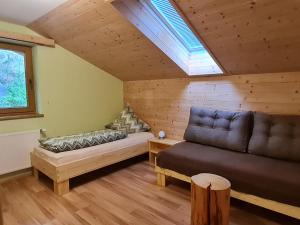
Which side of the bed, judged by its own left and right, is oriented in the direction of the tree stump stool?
left

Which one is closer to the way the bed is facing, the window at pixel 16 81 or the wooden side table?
the window

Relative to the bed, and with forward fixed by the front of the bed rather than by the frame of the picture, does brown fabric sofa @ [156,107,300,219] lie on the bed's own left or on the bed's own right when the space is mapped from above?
on the bed's own left

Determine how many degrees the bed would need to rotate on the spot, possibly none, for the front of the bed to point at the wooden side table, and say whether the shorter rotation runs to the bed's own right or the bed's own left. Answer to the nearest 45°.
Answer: approximately 135° to the bed's own left

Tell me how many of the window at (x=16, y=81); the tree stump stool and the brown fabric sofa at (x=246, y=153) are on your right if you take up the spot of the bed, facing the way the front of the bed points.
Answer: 1

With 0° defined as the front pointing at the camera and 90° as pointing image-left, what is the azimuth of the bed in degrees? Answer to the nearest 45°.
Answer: approximately 45°
